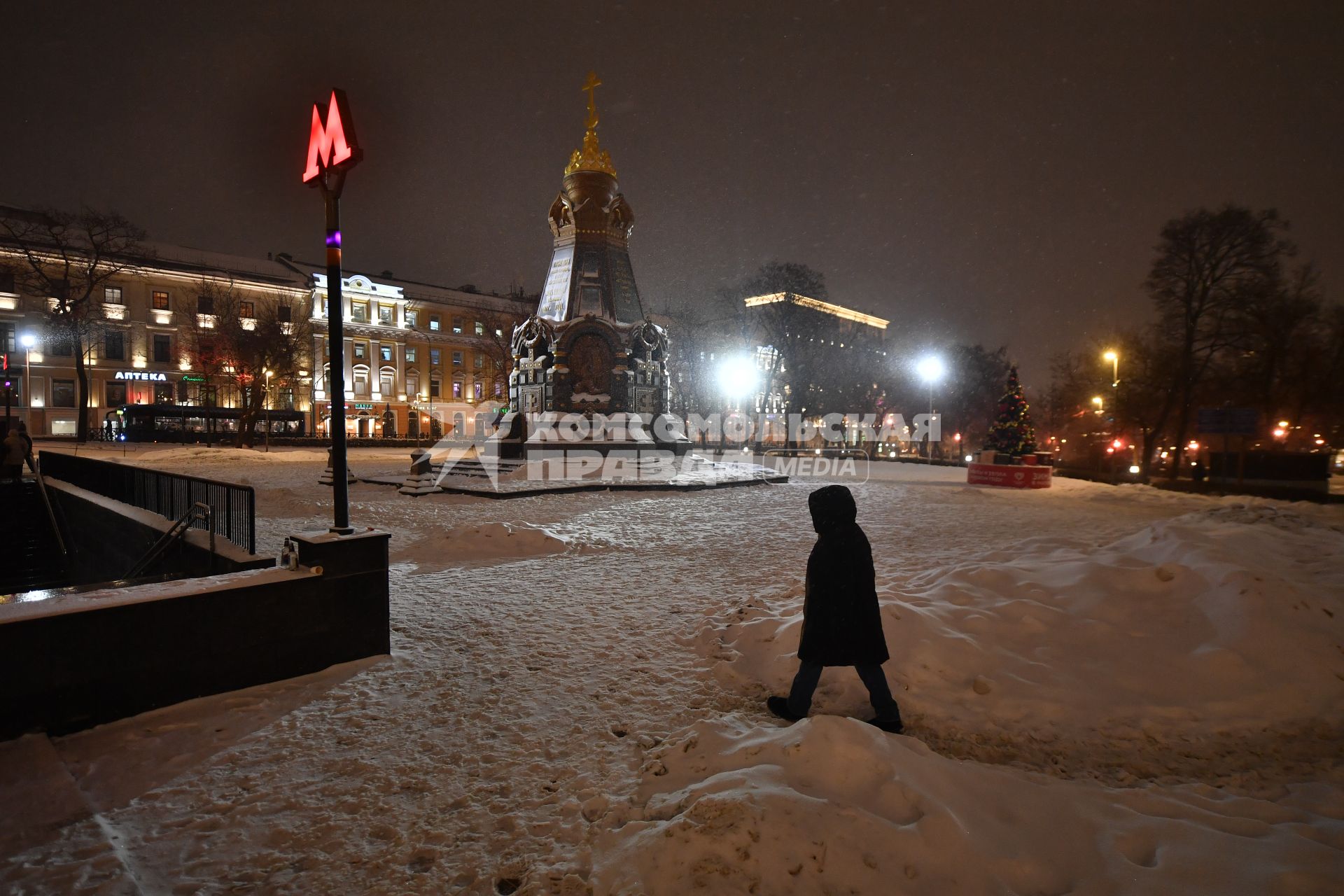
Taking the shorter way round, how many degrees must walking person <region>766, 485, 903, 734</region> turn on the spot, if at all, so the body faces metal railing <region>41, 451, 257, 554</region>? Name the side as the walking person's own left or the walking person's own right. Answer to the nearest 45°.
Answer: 0° — they already face it

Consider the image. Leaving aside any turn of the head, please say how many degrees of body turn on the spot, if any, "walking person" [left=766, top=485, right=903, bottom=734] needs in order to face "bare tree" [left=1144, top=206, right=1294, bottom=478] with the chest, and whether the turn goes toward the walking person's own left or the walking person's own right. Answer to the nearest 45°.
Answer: approximately 135° to the walking person's own right

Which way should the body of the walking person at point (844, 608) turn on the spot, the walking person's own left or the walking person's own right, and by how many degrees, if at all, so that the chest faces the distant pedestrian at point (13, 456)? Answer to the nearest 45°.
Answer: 0° — they already face them

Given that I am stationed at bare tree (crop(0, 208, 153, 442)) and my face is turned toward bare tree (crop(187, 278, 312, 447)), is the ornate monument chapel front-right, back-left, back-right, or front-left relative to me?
front-right

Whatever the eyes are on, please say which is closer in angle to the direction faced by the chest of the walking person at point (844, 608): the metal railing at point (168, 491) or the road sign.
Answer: the metal railing

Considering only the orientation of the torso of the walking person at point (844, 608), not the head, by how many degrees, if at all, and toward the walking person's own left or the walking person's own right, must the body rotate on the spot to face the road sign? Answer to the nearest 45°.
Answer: approximately 135° to the walking person's own right

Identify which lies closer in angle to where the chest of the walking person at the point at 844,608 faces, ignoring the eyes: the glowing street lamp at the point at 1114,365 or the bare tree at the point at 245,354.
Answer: the bare tree

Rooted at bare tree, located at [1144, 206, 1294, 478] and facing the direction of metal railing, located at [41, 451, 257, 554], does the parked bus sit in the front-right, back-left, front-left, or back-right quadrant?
front-right

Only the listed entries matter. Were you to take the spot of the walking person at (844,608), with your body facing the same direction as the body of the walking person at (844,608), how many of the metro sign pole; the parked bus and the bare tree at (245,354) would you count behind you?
0

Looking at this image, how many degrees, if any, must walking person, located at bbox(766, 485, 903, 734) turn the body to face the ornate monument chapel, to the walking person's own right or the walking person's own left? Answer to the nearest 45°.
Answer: approximately 45° to the walking person's own right

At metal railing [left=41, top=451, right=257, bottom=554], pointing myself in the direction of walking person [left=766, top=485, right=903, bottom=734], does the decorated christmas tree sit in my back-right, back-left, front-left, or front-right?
front-left

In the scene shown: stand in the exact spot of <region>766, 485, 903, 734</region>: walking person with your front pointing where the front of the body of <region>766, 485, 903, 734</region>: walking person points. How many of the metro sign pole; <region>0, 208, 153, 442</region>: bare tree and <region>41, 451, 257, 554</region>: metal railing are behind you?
0

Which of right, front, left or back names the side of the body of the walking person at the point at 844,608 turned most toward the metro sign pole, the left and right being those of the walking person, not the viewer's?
front

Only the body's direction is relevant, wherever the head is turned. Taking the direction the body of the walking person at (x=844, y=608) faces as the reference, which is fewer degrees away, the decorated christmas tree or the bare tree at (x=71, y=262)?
the bare tree

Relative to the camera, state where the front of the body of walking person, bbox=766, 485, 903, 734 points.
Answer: to the viewer's left

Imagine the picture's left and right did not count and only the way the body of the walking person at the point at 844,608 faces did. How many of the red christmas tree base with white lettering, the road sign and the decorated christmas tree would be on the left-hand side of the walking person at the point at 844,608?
0

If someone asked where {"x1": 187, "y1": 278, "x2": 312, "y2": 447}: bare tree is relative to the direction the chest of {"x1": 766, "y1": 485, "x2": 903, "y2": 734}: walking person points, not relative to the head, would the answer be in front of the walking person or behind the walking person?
in front

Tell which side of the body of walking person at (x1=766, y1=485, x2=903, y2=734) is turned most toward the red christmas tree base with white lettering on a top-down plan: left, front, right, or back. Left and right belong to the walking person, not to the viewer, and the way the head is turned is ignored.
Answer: right

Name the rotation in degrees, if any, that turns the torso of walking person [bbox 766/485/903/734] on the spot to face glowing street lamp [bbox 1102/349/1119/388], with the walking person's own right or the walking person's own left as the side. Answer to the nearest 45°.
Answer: approximately 135° to the walking person's own right
